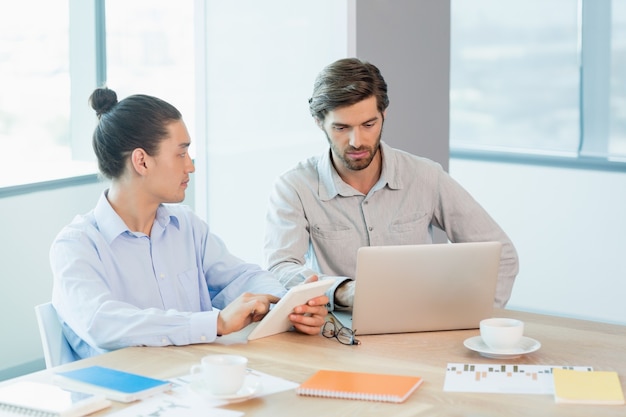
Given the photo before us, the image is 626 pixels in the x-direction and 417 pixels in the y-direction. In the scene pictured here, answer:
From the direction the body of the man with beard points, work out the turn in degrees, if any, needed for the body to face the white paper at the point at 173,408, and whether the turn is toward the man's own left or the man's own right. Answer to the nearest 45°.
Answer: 0° — they already face it

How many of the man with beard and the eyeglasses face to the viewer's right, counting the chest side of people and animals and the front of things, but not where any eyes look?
0

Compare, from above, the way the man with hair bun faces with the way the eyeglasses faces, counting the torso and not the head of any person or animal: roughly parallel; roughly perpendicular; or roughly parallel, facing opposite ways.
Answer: roughly perpendicular

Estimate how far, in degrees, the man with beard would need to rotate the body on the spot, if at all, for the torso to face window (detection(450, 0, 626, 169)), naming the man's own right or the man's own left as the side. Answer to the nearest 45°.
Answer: approximately 180°

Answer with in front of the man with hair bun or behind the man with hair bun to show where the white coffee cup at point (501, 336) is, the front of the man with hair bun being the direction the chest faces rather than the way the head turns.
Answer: in front

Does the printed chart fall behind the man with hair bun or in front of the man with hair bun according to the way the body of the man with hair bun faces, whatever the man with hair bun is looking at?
in front

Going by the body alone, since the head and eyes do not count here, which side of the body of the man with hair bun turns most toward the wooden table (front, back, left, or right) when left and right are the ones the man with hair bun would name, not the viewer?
front

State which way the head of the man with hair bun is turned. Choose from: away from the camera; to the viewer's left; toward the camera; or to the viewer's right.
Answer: to the viewer's right

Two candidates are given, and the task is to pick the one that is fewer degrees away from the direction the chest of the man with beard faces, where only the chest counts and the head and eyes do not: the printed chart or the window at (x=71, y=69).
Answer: the printed chart

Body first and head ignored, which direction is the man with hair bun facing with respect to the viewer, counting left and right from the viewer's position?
facing the viewer and to the right of the viewer

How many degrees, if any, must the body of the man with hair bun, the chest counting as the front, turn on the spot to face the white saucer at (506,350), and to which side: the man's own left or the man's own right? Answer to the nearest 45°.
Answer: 0° — they already face it

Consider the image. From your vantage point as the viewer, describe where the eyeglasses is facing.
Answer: facing the viewer and to the left of the viewer

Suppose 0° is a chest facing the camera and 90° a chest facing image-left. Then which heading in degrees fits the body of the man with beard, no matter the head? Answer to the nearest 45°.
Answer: approximately 0°

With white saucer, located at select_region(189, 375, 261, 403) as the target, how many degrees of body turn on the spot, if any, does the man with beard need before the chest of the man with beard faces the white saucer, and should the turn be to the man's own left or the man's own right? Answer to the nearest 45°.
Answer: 0° — they already face it
